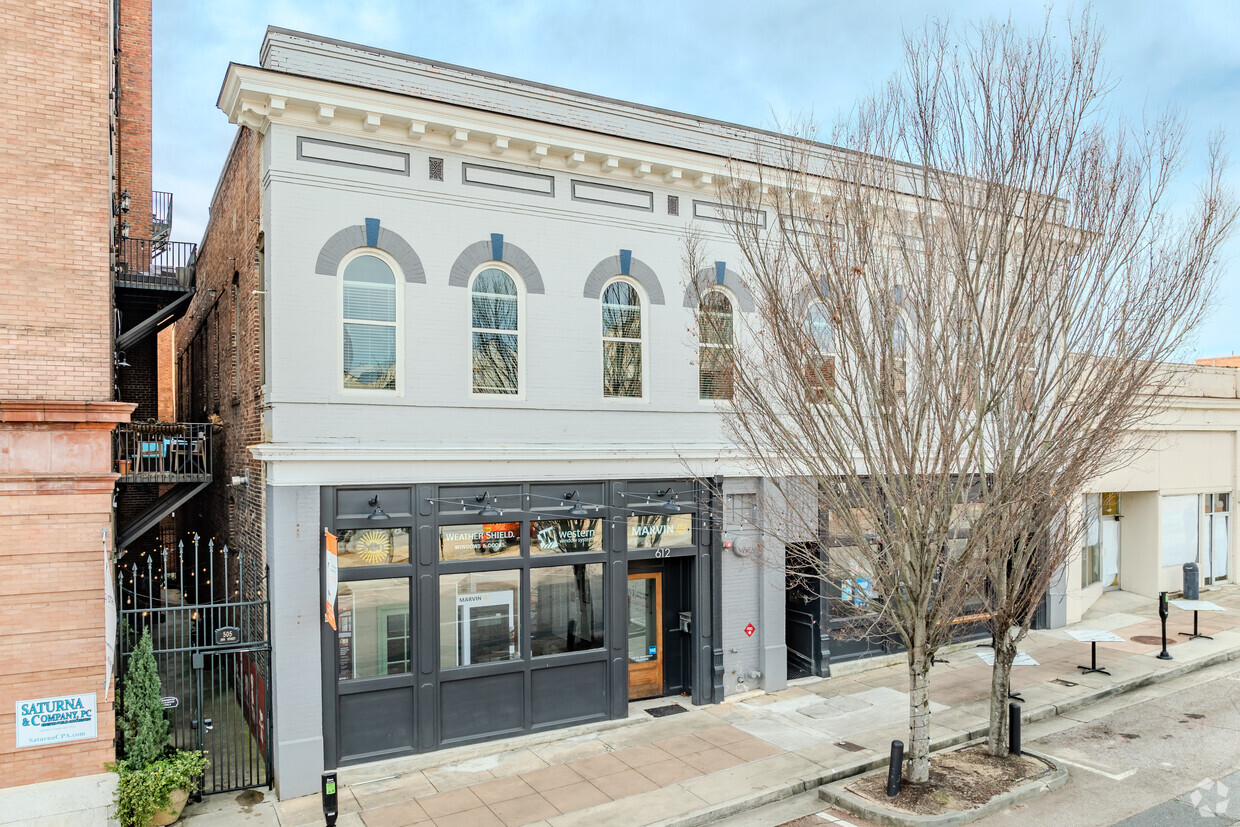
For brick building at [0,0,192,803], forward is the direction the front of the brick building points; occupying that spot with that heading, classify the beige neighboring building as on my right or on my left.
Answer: on my left

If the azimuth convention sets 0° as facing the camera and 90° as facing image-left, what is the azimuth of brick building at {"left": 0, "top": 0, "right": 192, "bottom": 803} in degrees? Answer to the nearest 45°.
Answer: approximately 0°

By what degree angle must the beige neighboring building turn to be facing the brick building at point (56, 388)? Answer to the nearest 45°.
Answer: approximately 90° to its right

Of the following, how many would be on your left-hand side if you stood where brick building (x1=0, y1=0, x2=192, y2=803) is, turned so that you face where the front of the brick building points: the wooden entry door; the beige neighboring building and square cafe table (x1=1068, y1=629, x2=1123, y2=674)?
3

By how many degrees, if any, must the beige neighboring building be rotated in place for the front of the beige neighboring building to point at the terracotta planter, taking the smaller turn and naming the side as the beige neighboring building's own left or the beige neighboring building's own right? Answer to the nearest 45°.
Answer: approximately 90° to the beige neighboring building's own right

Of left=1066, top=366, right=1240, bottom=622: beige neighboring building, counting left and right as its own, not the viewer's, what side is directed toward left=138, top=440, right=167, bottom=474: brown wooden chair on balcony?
right

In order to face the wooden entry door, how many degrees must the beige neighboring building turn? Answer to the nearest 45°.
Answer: approximately 90° to its right

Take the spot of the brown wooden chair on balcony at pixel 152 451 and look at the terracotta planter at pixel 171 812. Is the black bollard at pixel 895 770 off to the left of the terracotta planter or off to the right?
left

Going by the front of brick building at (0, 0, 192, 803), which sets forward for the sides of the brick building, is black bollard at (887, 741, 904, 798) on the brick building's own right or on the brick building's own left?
on the brick building's own left
